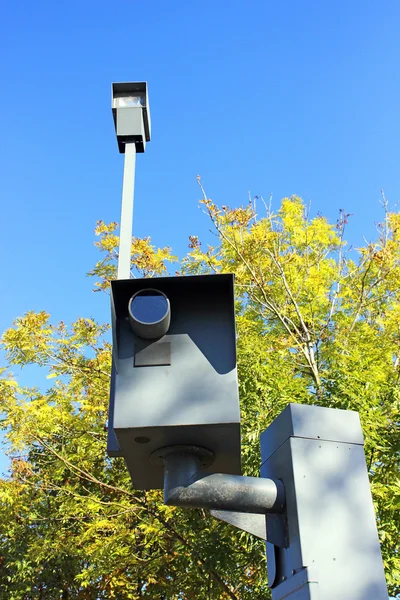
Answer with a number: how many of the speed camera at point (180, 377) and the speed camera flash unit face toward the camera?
2

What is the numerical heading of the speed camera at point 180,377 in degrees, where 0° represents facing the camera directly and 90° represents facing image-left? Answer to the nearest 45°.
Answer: approximately 0°

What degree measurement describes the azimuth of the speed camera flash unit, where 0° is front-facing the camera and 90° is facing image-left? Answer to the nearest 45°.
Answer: approximately 0°

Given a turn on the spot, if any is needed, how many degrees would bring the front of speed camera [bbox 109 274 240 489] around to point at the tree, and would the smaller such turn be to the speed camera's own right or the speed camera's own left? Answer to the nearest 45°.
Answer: approximately 180°
